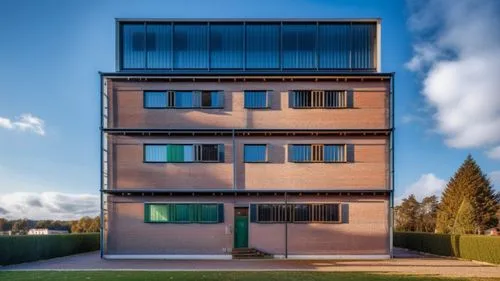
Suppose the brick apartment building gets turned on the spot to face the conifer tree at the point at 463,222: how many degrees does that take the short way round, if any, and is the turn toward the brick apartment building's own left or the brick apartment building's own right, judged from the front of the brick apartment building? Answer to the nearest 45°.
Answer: approximately 135° to the brick apartment building's own left

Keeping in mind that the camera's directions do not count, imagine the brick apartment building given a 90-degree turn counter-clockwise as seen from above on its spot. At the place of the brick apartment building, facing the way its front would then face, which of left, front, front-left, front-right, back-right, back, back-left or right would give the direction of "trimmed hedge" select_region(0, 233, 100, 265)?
back

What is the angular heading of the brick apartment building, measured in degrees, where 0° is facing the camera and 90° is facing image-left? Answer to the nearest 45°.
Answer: approximately 0°

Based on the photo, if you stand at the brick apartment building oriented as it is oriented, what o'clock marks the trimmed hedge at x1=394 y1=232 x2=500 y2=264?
The trimmed hedge is roughly at 9 o'clock from the brick apartment building.
